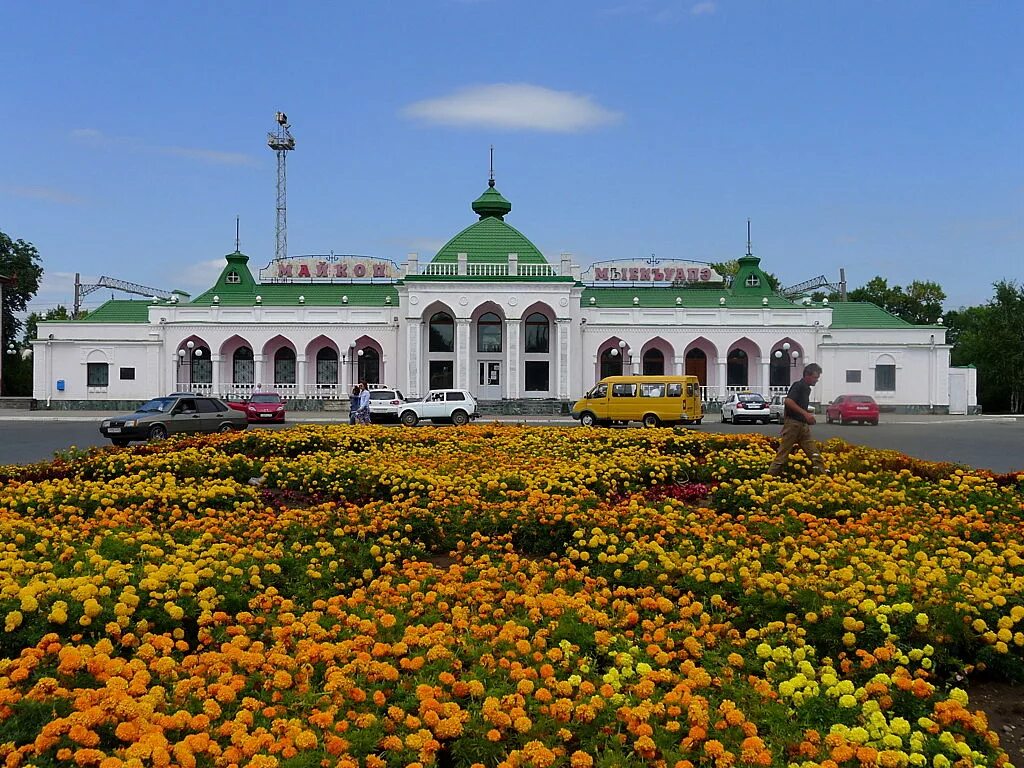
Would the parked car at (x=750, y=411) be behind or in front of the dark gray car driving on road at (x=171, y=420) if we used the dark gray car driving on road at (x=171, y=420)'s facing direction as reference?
behind

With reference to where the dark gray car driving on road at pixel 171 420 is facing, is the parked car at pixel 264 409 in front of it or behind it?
behind

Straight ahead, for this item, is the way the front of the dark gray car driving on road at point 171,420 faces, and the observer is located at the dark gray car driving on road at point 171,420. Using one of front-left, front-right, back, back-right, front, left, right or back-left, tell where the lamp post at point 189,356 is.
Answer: back-right

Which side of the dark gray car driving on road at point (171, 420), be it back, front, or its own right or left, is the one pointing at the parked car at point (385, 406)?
back

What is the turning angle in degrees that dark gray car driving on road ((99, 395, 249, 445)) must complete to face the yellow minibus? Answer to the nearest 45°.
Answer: approximately 135° to its left
